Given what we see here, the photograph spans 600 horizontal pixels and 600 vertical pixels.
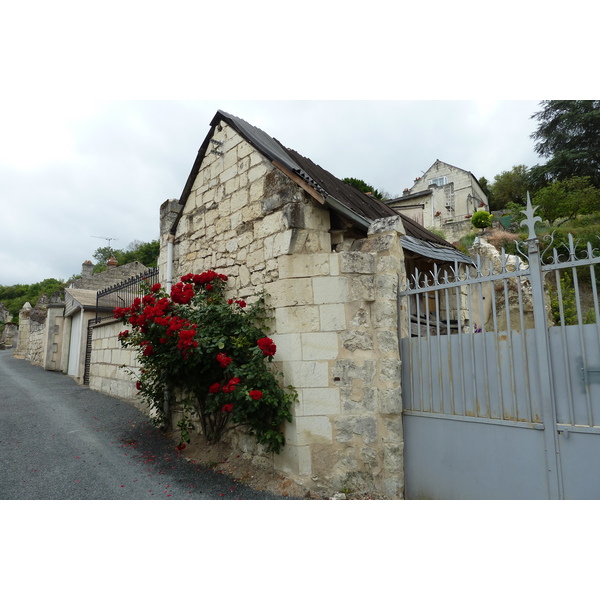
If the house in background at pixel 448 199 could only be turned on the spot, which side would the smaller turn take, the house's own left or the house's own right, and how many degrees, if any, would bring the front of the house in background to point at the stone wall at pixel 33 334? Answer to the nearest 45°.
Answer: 0° — it already faces it

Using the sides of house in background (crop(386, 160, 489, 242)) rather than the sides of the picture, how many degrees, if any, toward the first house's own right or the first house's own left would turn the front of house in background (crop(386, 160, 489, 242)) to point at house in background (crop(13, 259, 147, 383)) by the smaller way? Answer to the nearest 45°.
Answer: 0° — it already faces it

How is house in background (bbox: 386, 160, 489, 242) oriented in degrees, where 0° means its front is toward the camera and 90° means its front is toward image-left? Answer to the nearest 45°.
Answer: approximately 45°

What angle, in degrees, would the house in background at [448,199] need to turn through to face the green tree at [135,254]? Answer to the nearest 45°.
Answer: approximately 45° to its right

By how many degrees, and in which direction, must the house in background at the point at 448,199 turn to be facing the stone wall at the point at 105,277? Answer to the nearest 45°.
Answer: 0° — it already faces it

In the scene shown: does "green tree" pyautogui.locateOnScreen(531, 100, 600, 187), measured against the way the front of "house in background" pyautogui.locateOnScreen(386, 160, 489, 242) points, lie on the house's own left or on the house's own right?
on the house's own left
